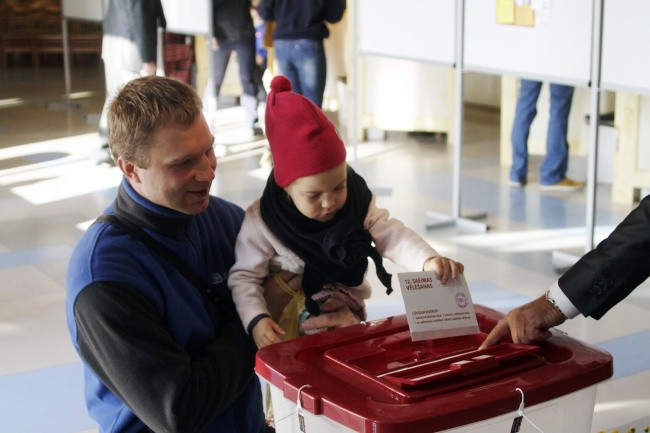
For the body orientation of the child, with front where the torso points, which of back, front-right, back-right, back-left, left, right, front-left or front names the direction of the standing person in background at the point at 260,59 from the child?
back-left

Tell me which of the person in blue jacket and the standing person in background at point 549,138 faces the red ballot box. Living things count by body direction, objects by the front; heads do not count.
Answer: the person in blue jacket

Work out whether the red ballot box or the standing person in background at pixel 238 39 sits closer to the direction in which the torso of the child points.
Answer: the red ballot box

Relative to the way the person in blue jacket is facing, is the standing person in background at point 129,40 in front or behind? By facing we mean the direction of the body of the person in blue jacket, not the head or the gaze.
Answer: behind
